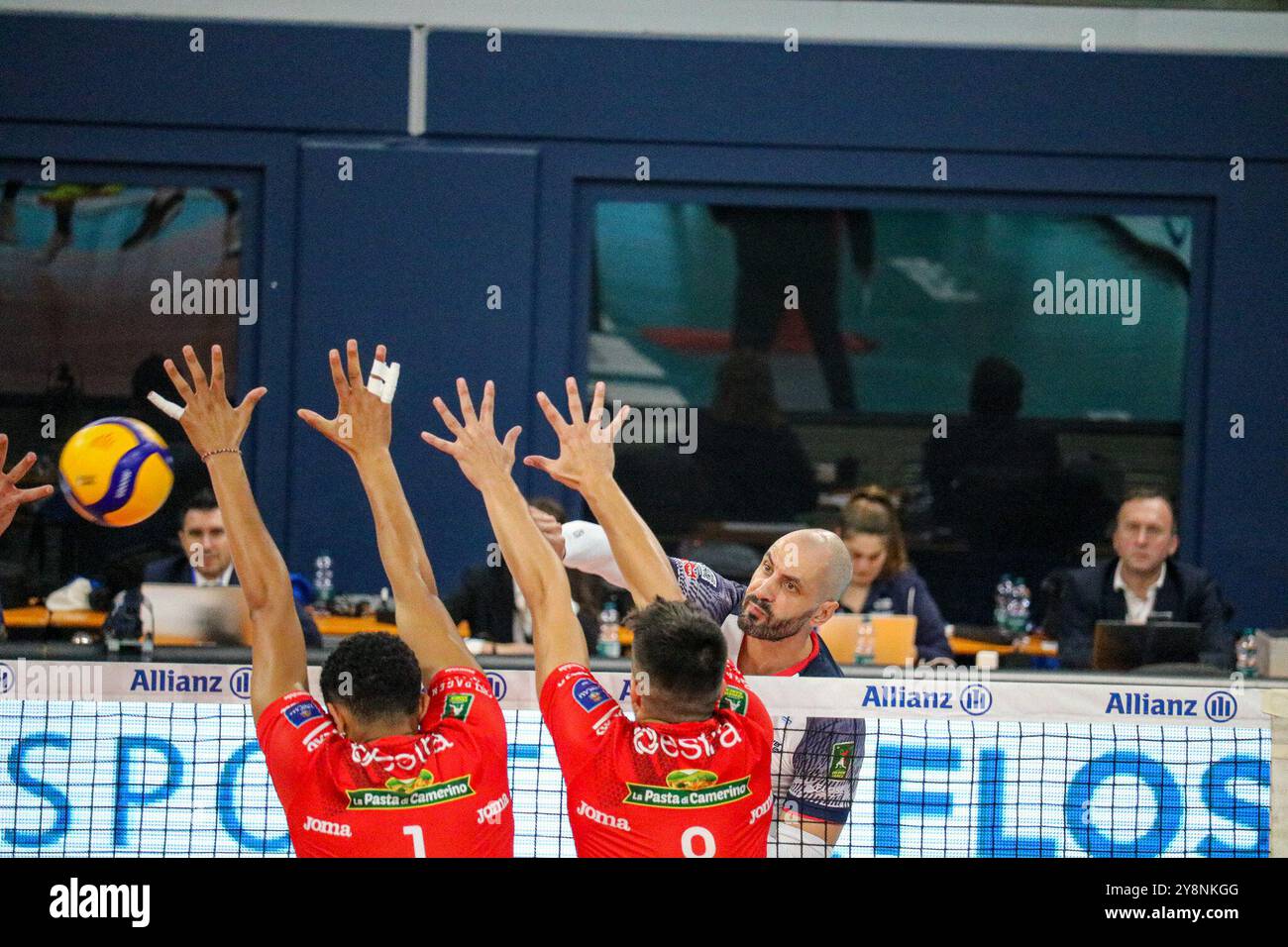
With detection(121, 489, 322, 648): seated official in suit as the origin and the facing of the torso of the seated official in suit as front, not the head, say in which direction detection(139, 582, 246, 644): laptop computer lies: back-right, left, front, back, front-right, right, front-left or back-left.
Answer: front

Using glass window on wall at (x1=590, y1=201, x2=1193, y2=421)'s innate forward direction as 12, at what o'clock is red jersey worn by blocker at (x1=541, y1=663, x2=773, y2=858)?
The red jersey worn by blocker is roughly at 12 o'clock from the glass window on wall.

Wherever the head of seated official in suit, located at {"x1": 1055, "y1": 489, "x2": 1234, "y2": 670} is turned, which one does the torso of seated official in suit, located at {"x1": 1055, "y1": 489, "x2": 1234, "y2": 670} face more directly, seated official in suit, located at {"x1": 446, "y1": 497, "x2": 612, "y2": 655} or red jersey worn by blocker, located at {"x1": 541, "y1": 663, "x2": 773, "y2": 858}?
the red jersey worn by blocker

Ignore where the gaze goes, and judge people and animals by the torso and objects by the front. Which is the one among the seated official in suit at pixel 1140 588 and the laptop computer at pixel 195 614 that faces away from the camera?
the laptop computer

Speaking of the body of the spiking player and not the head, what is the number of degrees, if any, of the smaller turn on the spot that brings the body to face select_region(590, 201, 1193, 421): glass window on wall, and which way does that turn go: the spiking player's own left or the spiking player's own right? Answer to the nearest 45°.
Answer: approximately 135° to the spiking player's own right

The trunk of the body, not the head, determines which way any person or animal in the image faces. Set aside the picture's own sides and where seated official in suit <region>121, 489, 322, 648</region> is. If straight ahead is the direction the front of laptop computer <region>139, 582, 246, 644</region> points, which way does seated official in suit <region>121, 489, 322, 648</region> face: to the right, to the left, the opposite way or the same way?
the opposite way

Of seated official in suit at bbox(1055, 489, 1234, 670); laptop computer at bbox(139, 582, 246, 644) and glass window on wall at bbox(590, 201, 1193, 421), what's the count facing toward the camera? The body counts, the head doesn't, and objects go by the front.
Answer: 2

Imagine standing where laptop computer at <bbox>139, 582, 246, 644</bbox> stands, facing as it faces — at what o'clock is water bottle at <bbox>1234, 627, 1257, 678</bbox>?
The water bottle is roughly at 3 o'clock from the laptop computer.

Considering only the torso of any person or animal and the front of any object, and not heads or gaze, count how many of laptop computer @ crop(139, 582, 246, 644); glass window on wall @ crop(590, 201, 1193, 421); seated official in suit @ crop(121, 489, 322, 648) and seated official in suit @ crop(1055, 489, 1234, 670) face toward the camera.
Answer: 3

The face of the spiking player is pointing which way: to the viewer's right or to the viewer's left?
to the viewer's left

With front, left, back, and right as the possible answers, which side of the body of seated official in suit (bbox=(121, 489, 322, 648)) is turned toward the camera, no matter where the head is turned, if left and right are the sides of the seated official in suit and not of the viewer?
front

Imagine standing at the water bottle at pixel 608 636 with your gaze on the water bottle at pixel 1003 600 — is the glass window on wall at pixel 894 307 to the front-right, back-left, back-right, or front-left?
front-left

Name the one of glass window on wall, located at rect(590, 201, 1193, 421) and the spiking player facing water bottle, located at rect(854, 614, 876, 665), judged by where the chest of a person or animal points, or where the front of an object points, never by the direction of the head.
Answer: the glass window on wall

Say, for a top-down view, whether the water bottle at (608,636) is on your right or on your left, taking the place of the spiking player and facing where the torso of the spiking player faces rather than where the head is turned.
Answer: on your right

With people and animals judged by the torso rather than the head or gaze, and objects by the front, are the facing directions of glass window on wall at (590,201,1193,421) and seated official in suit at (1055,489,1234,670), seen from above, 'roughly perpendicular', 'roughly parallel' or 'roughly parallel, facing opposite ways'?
roughly parallel

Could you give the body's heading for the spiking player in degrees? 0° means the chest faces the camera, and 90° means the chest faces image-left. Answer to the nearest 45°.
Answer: approximately 45°

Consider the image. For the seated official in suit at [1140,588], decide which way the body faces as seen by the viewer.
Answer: toward the camera

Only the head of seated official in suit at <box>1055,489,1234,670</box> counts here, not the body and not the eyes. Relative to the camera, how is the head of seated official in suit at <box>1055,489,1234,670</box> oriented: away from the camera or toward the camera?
toward the camera
